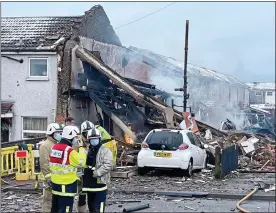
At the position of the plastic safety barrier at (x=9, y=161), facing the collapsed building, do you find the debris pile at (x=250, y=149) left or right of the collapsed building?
right

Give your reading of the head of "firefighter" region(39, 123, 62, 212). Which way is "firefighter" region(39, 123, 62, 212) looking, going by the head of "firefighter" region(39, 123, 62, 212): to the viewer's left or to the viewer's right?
to the viewer's right

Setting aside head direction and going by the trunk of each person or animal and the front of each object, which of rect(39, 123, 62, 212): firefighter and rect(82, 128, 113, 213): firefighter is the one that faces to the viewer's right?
rect(39, 123, 62, 212): firefighter

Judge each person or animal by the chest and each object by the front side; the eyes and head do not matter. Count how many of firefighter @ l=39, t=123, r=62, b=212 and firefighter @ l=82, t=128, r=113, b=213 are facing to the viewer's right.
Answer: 1

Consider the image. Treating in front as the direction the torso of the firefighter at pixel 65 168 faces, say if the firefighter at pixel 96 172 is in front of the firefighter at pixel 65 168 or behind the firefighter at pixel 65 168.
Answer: in front

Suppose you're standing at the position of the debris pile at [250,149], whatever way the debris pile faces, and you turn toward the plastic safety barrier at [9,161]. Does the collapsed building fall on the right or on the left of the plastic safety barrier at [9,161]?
right

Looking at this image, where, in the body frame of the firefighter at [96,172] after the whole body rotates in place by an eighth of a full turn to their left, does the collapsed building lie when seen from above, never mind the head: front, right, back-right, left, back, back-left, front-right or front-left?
back

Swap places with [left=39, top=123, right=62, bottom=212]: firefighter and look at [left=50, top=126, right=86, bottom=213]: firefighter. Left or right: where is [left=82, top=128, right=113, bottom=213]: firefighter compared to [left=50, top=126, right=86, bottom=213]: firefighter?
left

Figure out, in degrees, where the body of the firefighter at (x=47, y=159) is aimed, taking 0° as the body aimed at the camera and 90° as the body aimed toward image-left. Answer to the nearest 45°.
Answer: approximately 270°
